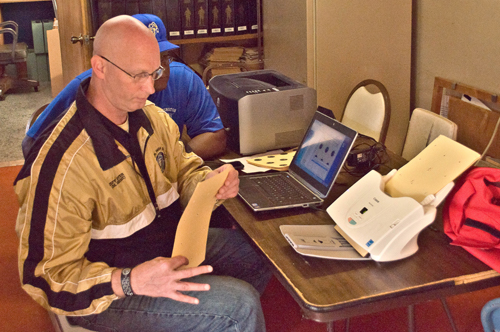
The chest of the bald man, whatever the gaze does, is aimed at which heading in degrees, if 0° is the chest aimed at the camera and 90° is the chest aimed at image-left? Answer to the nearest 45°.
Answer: approximately 315°

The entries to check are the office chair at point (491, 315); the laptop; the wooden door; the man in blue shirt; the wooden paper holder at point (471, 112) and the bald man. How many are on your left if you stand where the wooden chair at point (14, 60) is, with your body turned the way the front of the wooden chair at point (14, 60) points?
0

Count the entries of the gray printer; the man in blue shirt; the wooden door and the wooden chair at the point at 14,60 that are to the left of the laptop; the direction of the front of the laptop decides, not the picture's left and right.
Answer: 0

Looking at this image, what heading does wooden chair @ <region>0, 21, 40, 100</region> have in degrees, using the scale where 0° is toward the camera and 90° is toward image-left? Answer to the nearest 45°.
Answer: approximately 270°

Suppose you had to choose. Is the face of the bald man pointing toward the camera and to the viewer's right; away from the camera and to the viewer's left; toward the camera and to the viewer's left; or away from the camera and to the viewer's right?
toward the camera and to the viewer's right

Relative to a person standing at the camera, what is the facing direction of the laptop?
facing the viewer and to the left of the viewer

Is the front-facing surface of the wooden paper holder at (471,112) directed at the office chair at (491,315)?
no

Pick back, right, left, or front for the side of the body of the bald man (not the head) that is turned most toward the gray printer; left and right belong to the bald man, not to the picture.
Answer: left
